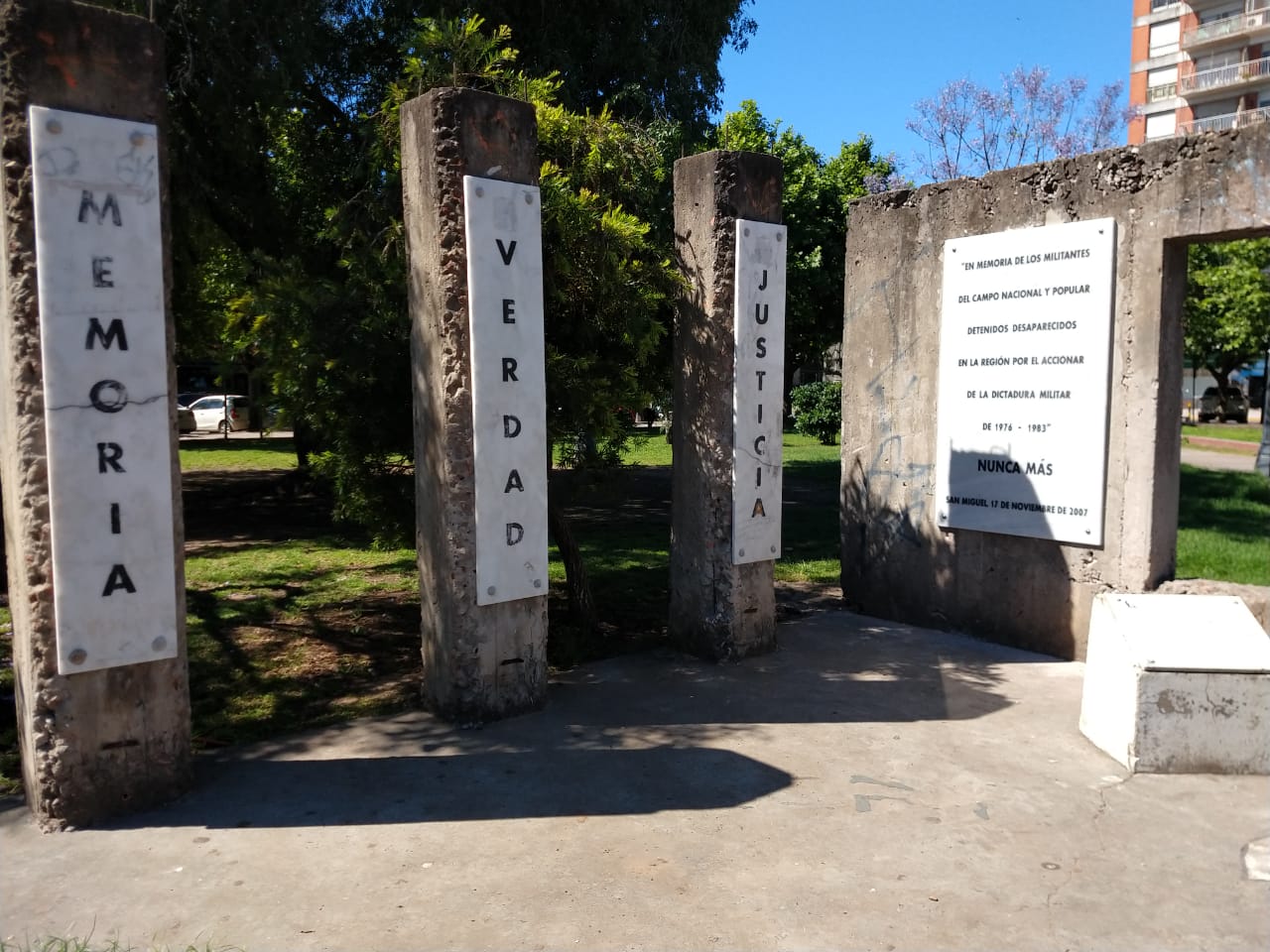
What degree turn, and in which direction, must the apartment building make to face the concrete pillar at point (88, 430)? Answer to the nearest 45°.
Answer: approximately 45° to its left

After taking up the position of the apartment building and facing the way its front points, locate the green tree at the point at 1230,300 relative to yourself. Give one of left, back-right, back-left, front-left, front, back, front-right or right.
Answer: front-left

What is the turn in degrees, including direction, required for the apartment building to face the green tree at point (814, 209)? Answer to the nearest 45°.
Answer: approximately 45° to its left

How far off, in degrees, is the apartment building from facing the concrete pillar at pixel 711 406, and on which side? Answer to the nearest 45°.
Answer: approximately 45° to its left

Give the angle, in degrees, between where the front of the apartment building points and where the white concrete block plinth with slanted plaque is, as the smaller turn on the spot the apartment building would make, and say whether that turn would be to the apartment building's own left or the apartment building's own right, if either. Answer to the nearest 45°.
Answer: approximately 45° to the apartment building's own left

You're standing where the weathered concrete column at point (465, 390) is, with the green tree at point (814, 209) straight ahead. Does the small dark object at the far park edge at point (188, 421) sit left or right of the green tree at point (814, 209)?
left

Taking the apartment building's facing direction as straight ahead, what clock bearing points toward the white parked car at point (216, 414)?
The white parked car is roughly at 12 o'clock from the apartment building.

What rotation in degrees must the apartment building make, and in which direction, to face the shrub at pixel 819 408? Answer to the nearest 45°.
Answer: approximately 45° to its left

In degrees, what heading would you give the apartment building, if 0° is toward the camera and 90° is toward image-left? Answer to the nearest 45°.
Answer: approximately 45°

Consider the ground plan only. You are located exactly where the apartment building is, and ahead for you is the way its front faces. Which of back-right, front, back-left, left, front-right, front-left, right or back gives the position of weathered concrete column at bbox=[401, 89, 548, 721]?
front-left
